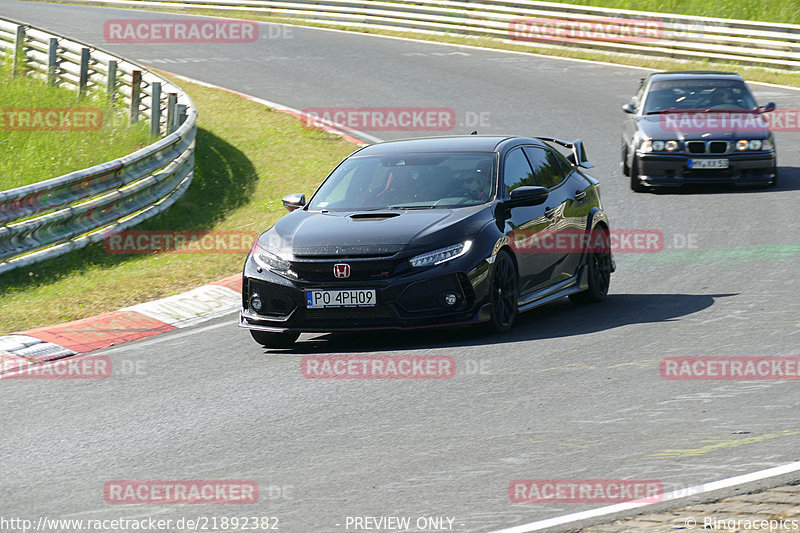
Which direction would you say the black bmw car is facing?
toward the camera

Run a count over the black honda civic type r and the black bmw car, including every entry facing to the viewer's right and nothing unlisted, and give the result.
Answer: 0

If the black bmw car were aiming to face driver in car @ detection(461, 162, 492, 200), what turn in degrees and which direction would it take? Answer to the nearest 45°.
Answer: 0° — it already faces them

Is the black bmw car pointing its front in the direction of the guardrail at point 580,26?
no

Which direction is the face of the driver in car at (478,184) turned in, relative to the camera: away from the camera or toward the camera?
toward the camera

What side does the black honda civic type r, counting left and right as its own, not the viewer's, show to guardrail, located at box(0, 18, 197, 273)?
right

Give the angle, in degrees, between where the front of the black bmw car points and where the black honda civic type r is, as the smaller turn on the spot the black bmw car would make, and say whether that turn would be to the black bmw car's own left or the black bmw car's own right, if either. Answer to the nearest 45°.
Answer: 0° — it already faces it

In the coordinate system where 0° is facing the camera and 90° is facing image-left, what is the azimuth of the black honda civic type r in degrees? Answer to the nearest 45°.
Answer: approximately 45°

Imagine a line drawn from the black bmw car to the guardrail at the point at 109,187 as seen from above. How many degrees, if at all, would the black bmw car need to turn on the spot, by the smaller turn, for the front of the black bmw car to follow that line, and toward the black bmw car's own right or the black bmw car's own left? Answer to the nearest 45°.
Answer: approximately 45° to the black bmw car's own right

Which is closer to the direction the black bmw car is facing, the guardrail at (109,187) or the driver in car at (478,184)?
the driver in car

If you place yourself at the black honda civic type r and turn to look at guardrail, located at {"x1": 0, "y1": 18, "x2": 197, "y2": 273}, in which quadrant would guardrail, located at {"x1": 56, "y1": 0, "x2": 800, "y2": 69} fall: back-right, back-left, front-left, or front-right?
front-right

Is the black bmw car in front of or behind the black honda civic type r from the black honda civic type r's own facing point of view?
behind

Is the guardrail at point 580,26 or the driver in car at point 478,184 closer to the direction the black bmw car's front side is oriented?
the driver in car
